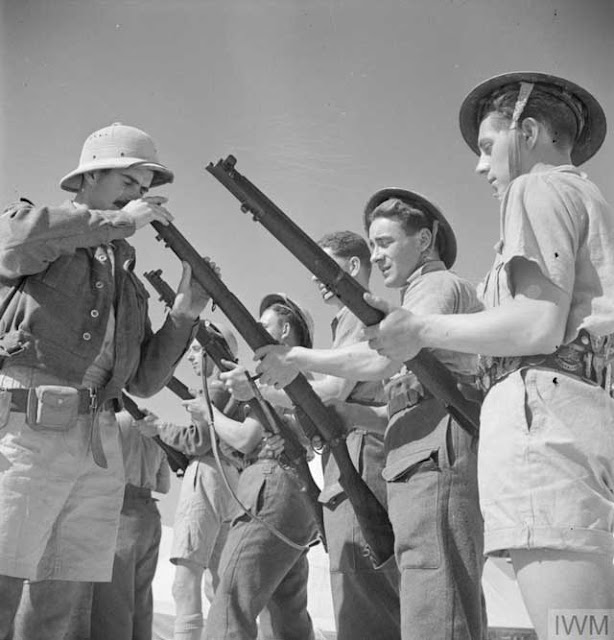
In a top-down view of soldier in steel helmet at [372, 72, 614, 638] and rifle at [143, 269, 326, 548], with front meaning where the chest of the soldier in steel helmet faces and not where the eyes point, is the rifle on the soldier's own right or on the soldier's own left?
on the soldier's own right

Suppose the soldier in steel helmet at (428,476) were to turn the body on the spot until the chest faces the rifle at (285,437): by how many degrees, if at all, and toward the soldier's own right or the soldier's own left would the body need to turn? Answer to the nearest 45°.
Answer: approximately 45° to the soldier's own right

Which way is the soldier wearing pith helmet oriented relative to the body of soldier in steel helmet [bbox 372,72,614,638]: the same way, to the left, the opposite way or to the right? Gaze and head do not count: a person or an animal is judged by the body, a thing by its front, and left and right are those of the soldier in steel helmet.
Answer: the opposite way

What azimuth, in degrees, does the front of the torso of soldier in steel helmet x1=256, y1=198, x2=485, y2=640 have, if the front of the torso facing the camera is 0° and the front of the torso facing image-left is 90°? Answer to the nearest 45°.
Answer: approximately 90°

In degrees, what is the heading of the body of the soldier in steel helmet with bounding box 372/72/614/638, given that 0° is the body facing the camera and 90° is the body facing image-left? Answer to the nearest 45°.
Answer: approximately 90°

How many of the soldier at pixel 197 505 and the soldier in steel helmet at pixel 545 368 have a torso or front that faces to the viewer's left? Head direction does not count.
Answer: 2

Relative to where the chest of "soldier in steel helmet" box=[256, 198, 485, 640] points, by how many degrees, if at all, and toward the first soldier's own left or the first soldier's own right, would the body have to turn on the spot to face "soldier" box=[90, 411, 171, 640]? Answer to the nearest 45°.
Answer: approximately 45° to the first soldier's own right

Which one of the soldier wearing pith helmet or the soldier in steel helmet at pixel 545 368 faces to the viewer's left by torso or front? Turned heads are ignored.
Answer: the soldier in steel helmet

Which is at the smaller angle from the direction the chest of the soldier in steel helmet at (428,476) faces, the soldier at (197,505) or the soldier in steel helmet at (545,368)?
the soldier

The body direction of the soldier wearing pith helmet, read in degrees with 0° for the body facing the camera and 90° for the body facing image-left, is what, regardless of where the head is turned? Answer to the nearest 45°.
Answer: approximately 315°
